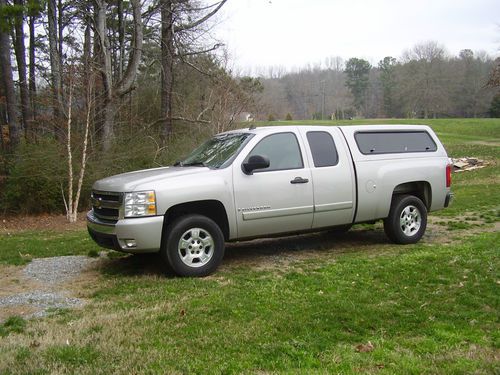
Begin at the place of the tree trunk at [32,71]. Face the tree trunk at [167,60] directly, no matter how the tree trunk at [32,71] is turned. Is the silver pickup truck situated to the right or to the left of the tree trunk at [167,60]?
right

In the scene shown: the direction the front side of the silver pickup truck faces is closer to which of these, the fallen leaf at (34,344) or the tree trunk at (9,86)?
the fallen leaf

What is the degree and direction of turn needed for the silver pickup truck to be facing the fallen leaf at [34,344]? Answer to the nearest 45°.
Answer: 0° — it already faces it

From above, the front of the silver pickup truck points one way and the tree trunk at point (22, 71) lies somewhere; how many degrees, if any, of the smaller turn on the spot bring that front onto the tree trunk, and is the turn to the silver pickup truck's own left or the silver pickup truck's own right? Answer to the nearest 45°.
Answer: approximately 90° to the silver pickup truck's own right

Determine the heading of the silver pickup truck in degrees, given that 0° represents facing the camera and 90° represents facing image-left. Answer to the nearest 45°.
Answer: approximately 45°

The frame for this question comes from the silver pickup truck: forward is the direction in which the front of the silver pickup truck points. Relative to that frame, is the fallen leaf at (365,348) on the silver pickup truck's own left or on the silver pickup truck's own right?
on the silver pickup truck's own left

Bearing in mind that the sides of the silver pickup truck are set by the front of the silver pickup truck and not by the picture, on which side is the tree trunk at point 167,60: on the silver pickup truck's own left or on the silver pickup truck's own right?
on the silver pickup truck's own right

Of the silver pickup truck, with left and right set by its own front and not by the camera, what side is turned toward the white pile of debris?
back

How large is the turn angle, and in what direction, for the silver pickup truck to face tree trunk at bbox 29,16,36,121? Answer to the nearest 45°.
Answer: approximately 90° to its right

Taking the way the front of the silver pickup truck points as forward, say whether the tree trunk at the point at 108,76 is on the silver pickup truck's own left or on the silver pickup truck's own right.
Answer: on the silver pickup truck's own right
